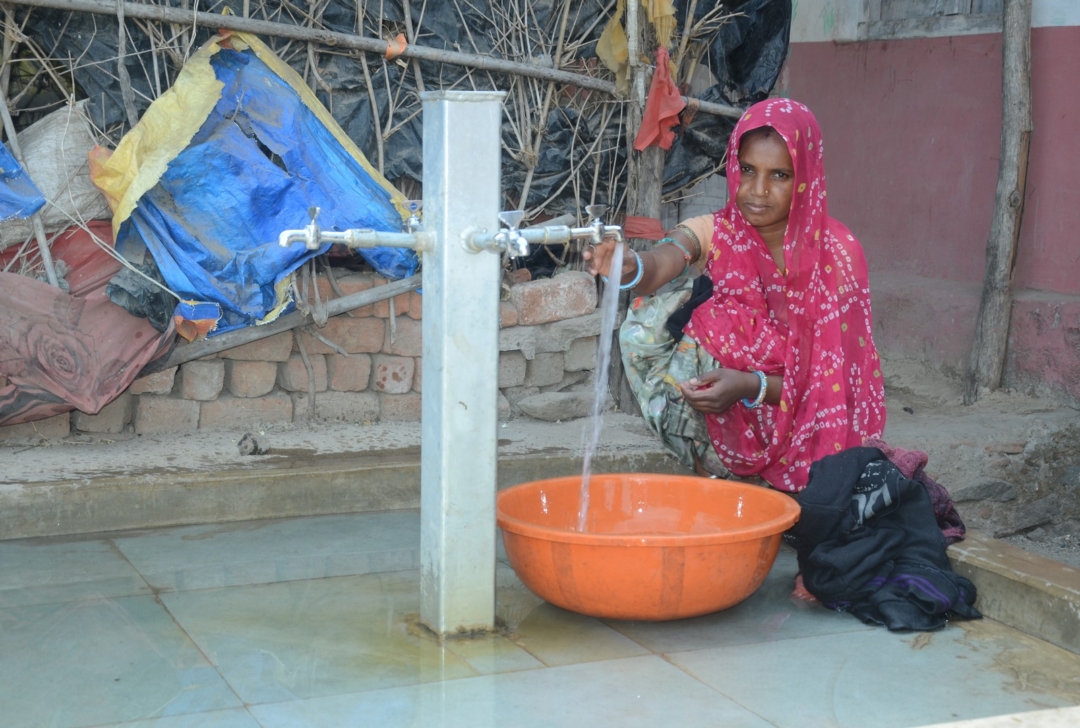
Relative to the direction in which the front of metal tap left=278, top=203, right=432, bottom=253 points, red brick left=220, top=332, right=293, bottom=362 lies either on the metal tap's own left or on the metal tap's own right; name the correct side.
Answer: on the metal tap's own right

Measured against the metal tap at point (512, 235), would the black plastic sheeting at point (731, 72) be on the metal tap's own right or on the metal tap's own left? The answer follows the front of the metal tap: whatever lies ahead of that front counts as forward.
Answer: on the metal tap's own left

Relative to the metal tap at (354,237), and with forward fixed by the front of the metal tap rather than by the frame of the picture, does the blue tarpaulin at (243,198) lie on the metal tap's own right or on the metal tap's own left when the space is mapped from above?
on the metal tap's own right

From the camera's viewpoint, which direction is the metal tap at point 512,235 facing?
to the viewer's right

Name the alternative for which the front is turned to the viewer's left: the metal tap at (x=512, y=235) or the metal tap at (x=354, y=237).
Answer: the metal tap at (x=354, y=237)

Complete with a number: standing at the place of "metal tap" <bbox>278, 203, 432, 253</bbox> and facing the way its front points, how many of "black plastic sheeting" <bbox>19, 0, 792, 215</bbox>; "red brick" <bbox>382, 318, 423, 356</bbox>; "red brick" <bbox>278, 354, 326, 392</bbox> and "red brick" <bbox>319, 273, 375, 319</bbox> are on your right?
4

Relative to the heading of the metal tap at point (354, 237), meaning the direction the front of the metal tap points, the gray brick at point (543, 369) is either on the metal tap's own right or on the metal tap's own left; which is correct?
on the metal tap's own right

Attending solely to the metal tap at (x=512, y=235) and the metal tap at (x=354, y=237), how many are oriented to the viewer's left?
1

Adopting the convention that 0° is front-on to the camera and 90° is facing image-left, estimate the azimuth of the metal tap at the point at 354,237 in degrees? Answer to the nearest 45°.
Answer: approximately 90°

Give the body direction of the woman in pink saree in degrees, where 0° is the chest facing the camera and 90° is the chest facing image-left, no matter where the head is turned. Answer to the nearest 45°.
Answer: approximately 45°

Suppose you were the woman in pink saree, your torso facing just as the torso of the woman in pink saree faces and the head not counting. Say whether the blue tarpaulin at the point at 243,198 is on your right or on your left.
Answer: on your right

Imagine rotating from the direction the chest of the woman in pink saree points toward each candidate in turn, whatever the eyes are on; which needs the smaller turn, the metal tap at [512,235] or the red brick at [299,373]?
the metal tap
